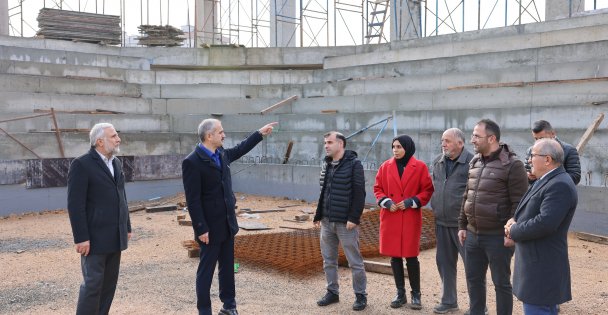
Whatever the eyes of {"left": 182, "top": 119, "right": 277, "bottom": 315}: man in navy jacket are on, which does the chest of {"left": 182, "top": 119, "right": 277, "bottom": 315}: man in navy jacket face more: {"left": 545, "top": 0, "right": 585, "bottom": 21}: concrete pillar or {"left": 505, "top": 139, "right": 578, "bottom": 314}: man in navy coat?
the man in navy coat

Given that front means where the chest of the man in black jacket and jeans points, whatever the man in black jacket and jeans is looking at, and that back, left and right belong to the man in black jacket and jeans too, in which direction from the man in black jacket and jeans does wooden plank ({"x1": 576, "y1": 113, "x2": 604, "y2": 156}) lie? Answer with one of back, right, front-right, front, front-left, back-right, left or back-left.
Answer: back

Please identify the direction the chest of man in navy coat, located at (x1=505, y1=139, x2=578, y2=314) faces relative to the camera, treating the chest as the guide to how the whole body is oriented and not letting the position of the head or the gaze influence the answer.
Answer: to the viewer's left

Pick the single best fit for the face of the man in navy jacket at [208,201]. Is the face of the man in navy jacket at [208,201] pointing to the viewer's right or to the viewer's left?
to the viewer's right

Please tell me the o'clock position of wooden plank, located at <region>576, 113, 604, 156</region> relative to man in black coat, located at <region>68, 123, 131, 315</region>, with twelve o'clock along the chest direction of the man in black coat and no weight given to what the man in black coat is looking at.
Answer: The wooden plank is roughly at 10 o'clock from the man in black coat.

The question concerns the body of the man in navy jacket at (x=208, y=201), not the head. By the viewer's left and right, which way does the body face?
facing the viewer and to the right of the viewer

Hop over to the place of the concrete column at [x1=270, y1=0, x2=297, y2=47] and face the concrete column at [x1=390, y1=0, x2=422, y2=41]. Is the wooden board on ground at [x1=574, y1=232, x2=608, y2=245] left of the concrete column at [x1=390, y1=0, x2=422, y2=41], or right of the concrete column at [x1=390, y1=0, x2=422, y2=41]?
right

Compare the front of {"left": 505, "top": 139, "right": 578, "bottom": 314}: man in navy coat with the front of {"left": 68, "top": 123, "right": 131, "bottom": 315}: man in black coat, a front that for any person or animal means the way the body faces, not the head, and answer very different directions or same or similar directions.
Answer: very different directions

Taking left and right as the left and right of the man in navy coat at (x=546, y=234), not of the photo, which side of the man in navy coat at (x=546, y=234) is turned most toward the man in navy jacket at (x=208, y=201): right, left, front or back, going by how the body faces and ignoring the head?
front

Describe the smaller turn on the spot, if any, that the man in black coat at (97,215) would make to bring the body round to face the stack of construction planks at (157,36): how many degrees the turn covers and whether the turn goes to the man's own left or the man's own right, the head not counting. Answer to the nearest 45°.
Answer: approximately 135° to the man's own left

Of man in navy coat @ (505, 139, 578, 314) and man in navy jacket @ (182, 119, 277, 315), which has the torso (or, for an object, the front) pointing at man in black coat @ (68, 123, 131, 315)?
man in navy coat @ (505, 139, 578, 314)

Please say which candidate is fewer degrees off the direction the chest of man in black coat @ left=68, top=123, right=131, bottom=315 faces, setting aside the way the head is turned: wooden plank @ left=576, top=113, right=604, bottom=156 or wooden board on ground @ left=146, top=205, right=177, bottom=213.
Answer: the wooden plank

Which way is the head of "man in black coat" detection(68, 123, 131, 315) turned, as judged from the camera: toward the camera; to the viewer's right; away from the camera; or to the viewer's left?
to the viewer's right

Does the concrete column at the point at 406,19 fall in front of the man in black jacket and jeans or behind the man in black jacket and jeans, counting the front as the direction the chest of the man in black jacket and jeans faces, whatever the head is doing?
behind

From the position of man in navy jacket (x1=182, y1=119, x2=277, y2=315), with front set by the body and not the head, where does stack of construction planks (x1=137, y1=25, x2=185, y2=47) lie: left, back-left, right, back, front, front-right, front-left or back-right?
back-left

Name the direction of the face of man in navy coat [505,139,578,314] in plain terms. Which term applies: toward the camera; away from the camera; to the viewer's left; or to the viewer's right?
to the viewer's left

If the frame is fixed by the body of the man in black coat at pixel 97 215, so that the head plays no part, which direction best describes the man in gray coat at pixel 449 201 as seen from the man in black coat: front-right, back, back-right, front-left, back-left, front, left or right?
front-left
